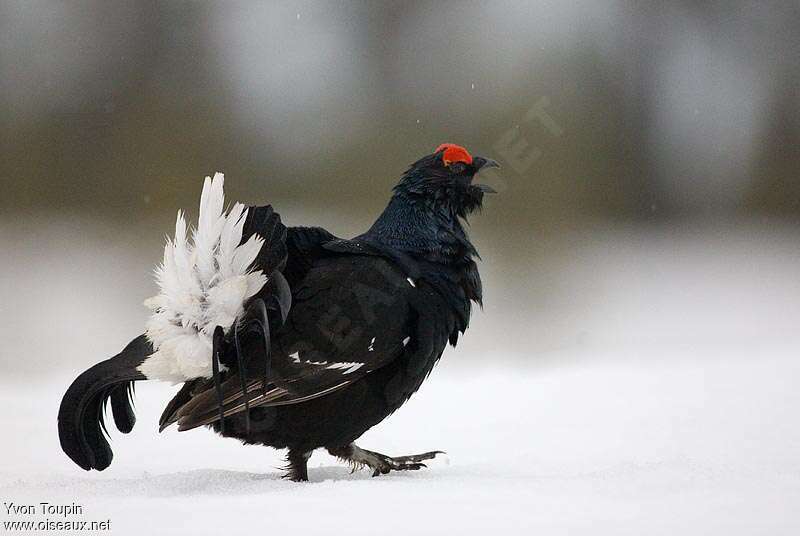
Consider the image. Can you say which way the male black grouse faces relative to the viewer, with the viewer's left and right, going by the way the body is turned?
facing to the right of the viewer
